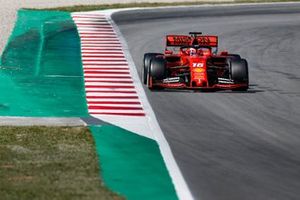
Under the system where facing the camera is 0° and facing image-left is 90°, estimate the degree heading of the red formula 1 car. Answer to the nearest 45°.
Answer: approximately 0°
